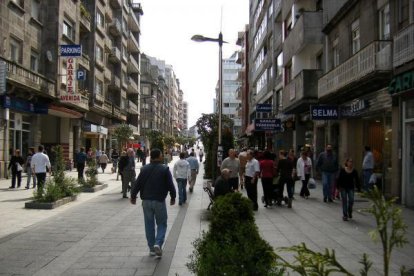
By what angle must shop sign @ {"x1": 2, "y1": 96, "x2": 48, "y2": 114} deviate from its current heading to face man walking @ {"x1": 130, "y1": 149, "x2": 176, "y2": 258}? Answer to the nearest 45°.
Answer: approximately 45° to its right

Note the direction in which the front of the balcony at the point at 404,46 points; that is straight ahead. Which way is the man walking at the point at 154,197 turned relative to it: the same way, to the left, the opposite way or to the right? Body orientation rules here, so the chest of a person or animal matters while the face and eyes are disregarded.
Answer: to the right

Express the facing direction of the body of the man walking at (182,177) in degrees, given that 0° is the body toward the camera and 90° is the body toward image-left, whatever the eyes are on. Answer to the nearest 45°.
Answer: approximately 180°

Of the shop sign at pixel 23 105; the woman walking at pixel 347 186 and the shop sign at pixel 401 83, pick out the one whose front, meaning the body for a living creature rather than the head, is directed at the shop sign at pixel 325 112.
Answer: the shop sign at pixel 23 105

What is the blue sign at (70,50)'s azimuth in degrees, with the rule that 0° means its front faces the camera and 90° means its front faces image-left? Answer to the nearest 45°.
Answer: approximately 0°

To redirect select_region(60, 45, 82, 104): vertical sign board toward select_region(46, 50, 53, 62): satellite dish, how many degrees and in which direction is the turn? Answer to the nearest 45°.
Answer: approximately 45° to its right

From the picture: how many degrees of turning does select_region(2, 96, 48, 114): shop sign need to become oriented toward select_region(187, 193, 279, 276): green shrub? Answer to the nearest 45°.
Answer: approximately 45° to its right

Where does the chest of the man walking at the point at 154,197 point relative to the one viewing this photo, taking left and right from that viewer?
facing away from the viewer
